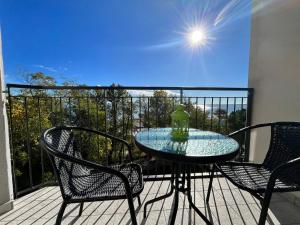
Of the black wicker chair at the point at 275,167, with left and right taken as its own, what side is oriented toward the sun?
right

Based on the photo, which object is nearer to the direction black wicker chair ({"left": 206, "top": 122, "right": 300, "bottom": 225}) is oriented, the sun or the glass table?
the glass table

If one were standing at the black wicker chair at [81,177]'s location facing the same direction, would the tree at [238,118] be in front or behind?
in front

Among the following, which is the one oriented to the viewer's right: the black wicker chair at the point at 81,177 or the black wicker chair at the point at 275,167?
the black wicker chair at the point at 81,177

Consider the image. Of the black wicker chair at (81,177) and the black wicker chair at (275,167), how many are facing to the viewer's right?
1

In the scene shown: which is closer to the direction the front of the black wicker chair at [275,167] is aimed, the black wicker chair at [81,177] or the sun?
the black wicker chair

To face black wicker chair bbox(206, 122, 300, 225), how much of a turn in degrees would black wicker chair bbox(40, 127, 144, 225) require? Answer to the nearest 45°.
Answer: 0° — it already faces it

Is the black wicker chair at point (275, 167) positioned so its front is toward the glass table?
yes

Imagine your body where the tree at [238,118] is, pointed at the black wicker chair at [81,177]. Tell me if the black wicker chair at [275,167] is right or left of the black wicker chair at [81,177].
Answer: left

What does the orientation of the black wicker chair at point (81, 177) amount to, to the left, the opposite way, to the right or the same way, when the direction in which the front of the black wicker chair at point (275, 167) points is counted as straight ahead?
the opposite way

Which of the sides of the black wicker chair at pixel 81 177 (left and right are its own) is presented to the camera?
right

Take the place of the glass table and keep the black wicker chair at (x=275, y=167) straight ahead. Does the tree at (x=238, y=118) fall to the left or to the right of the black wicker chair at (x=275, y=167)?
left

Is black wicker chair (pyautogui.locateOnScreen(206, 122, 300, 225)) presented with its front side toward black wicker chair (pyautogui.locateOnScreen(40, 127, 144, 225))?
yes

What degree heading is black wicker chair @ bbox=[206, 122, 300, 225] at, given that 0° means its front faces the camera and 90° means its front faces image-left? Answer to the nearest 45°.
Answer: approximately 45°

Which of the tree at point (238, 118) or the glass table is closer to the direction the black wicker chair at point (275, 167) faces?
the glass table

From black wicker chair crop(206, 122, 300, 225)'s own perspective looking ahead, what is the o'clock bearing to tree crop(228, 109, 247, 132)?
The tree is roughly at 4 o'clock from the black wicker chair.
